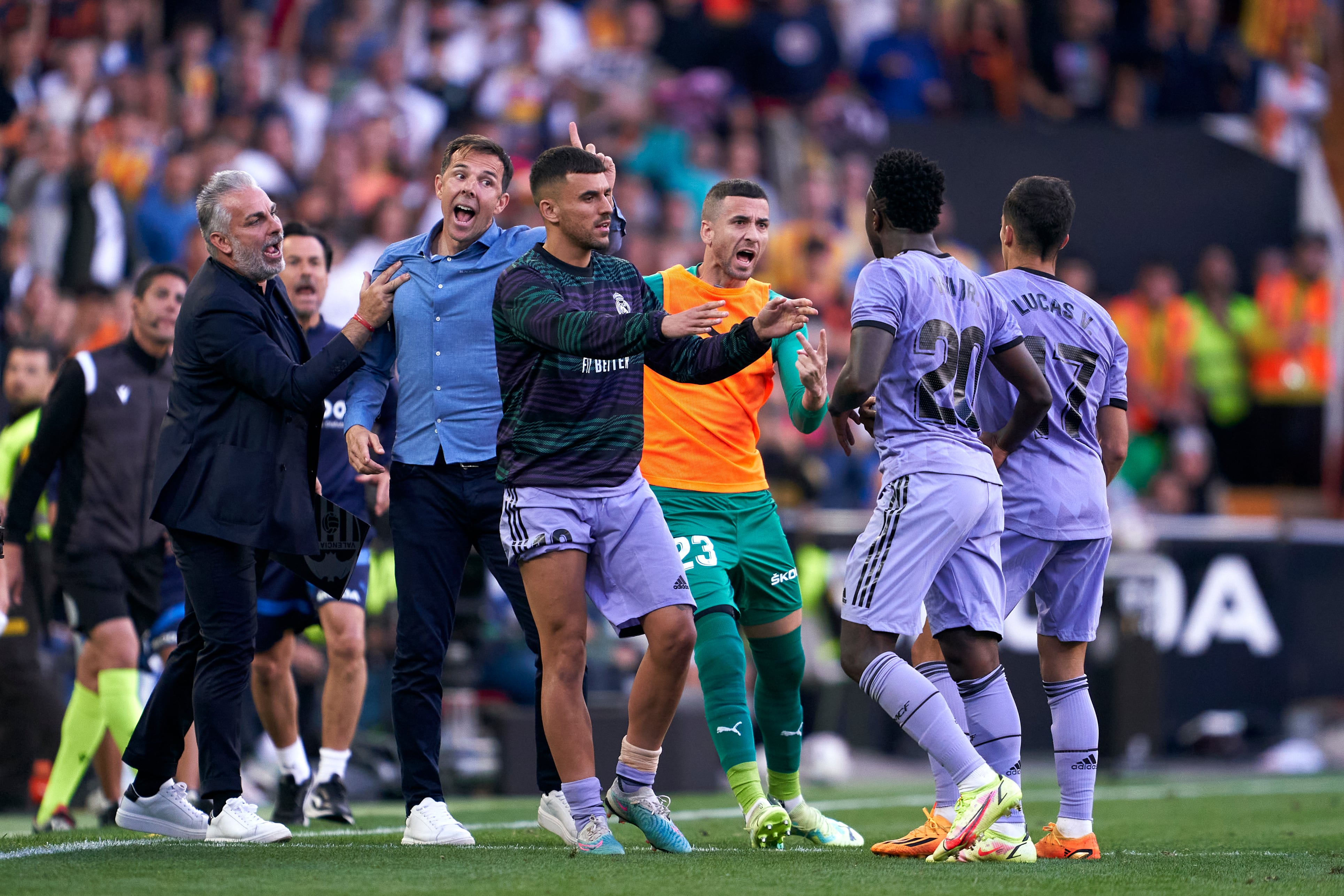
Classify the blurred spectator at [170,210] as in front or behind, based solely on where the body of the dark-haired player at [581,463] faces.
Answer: behind

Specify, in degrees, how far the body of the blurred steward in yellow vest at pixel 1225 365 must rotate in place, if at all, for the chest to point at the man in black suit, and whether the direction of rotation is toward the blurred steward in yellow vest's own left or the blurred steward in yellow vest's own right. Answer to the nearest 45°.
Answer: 0° — they already face them

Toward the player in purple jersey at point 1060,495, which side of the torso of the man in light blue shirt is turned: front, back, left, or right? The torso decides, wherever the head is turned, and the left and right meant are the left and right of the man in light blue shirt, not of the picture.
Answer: left

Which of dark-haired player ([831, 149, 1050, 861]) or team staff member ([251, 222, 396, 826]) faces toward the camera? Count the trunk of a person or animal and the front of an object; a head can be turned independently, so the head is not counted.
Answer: the team staff member

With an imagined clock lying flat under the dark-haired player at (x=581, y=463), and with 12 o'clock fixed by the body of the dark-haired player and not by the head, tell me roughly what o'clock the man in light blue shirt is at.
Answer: The man in light blue shirt is roughly at 6 o'clock from the dark-haired player.

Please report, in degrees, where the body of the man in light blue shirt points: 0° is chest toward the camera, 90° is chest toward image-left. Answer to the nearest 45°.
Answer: approximately 0°

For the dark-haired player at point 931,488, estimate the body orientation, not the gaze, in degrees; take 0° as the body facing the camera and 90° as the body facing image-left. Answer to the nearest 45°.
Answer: approximately 135°

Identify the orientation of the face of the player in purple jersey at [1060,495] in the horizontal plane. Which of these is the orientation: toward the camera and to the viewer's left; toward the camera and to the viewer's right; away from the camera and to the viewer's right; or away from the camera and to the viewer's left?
away from the camera and to the viewer's left

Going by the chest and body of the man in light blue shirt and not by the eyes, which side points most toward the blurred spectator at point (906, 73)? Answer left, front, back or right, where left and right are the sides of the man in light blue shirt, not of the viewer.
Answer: back

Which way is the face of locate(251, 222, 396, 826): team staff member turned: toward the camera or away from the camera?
toward the camera

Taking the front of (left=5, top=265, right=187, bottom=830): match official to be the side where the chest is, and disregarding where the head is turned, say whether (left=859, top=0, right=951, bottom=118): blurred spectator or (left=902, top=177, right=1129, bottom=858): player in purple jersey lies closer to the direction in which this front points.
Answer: the player in purple jersey

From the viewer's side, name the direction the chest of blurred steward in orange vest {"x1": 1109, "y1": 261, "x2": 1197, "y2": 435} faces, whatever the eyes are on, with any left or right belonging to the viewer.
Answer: facing the viewer

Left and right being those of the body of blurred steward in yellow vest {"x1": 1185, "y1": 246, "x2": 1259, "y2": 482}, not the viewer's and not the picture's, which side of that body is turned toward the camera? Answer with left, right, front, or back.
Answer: front

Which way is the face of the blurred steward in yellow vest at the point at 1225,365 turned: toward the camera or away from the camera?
toward the camera
